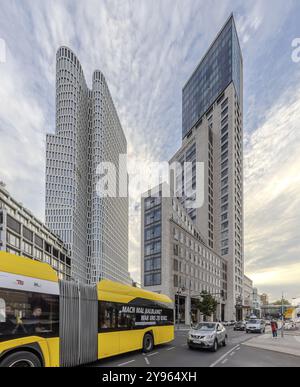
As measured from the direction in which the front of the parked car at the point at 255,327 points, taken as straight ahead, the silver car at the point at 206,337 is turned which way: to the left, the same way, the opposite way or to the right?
the same way

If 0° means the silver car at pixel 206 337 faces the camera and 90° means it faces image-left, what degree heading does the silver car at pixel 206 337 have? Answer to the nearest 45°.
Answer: approximately 45°

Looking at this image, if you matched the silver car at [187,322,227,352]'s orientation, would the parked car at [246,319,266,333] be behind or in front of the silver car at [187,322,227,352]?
behind

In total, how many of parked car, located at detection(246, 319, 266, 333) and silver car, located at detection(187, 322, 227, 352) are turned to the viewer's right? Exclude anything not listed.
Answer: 0

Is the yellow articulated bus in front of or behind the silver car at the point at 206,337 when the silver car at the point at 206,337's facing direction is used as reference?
in front

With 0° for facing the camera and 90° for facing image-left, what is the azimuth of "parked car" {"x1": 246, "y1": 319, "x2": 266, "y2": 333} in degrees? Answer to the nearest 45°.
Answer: approximately 45°

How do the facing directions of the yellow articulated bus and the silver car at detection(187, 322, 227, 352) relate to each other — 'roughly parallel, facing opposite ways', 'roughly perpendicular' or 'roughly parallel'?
roughly parallel

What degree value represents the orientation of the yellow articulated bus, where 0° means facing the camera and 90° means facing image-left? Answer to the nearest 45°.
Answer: approximately 45°
